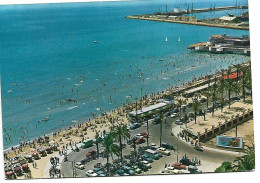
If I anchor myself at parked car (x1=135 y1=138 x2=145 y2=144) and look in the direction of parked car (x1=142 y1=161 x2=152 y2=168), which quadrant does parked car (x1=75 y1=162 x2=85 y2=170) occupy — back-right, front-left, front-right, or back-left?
front-right

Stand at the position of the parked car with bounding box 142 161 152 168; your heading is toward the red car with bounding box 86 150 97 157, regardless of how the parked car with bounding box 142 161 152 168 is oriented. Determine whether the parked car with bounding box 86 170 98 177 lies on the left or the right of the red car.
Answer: left

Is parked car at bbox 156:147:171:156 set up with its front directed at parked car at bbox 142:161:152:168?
no
